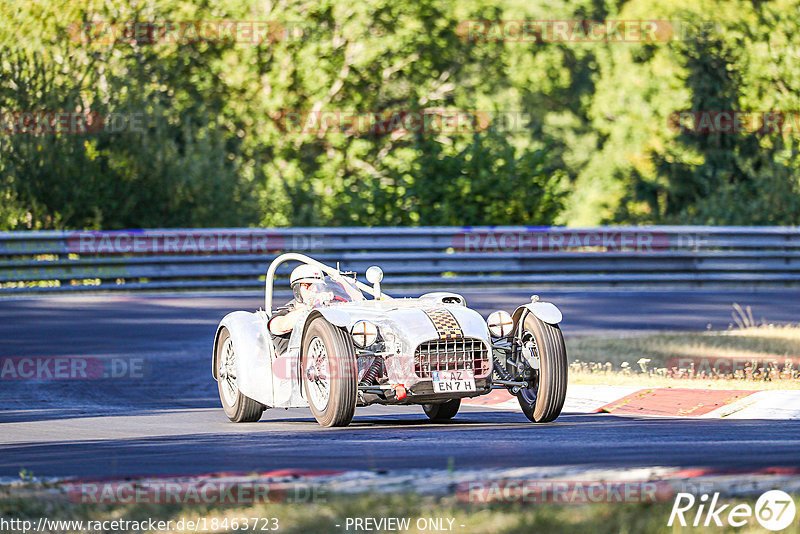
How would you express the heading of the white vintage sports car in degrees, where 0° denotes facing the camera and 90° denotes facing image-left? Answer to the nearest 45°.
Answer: approximately 315°

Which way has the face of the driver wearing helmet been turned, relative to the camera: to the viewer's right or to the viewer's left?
to the viewer's right
